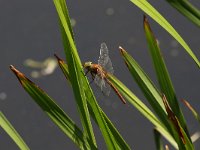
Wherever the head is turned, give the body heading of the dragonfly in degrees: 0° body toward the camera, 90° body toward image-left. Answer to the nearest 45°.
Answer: approximately 90°
